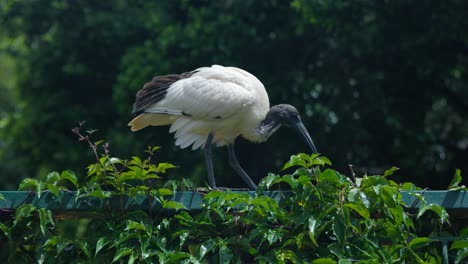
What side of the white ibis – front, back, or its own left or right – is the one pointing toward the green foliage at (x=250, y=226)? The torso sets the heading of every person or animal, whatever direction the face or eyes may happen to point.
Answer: right

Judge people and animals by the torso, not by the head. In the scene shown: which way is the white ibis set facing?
to the viewer's right
